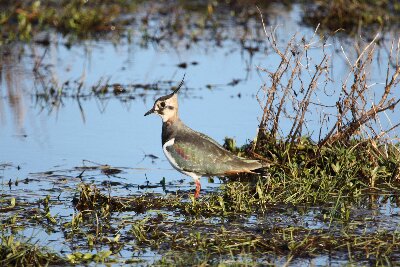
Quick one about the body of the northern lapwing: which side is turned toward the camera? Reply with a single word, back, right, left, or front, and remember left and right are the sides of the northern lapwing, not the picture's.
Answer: left
